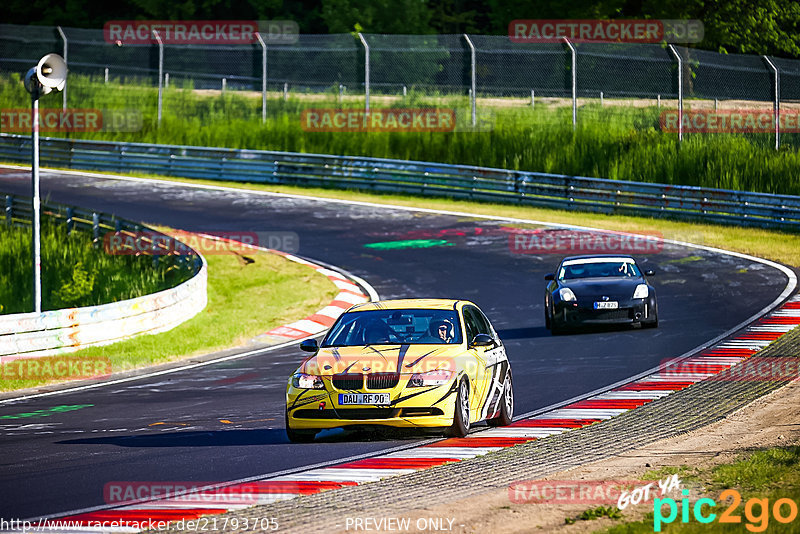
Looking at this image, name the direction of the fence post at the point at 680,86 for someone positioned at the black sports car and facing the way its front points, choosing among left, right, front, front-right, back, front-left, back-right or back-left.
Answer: back

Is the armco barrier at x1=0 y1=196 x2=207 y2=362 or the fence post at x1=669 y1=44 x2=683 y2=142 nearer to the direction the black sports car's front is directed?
the armco barrier

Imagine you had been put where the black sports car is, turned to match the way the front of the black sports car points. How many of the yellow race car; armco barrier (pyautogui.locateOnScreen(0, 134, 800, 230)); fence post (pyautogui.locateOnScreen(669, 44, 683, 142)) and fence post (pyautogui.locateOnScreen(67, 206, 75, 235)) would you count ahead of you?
1

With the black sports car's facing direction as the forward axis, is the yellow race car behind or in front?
in front

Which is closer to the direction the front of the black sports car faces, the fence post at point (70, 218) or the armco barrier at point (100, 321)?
the armco barrier

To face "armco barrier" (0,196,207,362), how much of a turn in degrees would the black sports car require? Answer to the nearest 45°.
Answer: approximately 90° to its right

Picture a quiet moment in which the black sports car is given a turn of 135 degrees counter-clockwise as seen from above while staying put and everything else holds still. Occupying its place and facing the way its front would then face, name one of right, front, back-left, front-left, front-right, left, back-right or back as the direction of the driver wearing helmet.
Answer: back-right

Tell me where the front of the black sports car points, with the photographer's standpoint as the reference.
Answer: facing the viewer

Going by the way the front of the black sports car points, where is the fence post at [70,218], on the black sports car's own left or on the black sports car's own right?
on the black sports car's own right

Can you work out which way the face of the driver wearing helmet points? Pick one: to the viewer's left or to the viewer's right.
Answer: to the viewer's left

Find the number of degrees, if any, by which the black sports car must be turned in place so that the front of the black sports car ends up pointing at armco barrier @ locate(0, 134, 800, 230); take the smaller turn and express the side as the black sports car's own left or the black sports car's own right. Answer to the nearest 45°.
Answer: approximately 180°

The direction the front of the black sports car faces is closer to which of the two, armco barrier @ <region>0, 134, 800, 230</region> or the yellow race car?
the yellow race car
